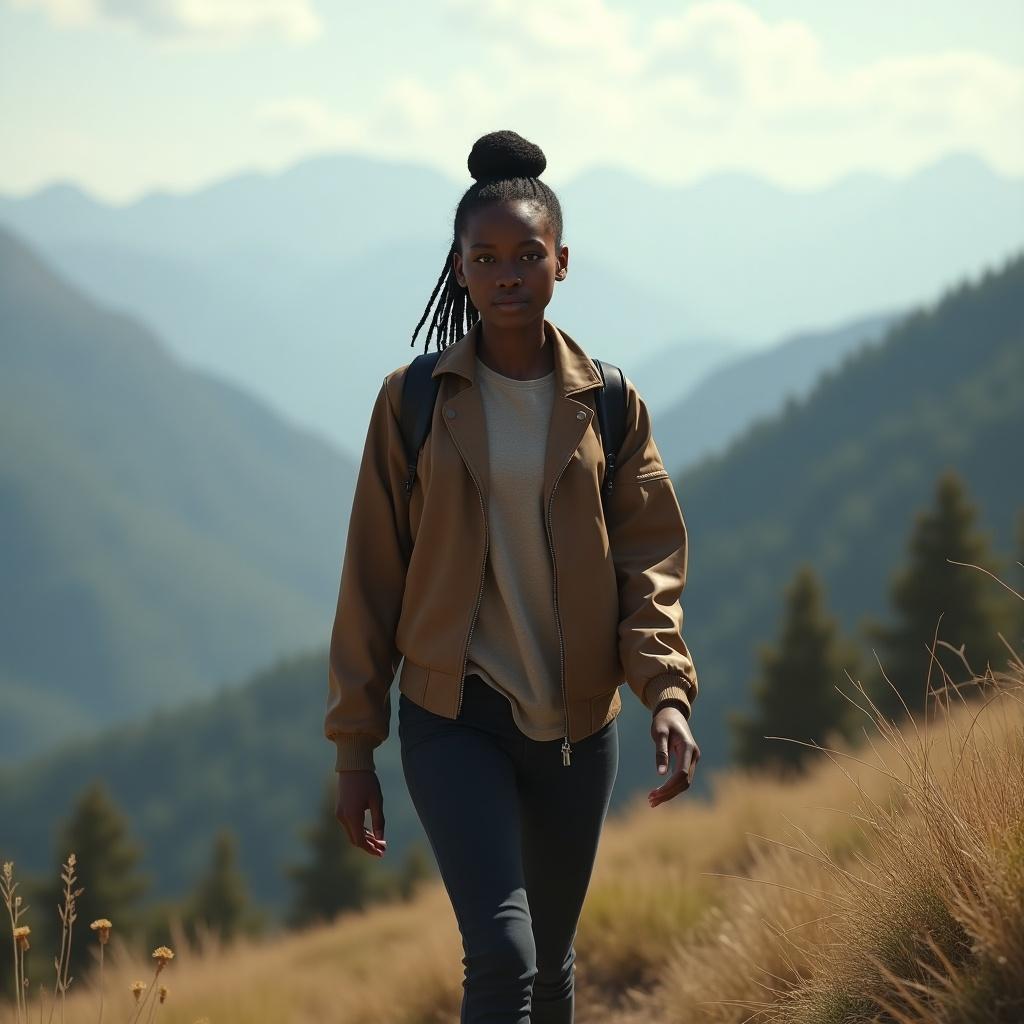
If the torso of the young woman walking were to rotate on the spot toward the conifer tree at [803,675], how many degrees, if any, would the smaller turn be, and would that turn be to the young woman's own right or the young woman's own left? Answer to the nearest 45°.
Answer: approximately 180°

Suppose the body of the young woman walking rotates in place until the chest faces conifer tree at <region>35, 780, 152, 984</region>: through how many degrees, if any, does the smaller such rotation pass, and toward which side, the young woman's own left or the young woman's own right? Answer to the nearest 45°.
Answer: approximately 180°

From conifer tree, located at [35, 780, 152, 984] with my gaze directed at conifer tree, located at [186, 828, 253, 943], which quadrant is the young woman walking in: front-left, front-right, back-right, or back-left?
back-right

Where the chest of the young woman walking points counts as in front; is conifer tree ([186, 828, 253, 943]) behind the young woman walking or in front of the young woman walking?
behind

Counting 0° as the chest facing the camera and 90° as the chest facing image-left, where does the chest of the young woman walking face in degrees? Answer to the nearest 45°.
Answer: approximately 0°

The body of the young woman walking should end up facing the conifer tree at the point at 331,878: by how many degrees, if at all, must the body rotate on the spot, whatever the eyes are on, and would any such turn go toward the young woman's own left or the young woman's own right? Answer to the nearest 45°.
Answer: approximately 180°
